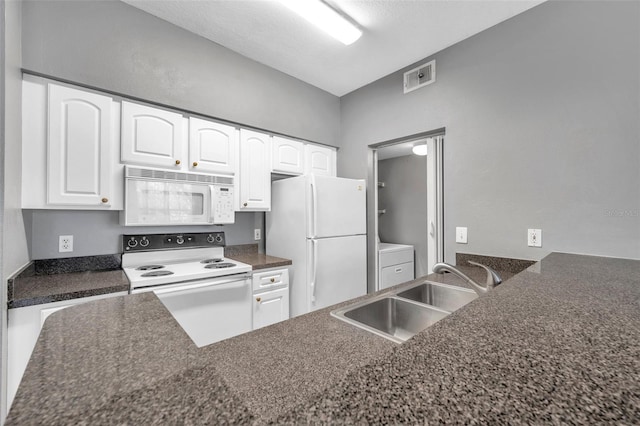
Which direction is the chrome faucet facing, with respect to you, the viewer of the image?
facing to the left of the viewer

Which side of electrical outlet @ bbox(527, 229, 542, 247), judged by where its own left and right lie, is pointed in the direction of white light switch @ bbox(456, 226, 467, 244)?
right

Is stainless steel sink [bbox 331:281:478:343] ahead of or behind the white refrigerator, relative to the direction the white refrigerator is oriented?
ahead

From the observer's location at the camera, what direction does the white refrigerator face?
facing the viewer and to the right of the viewer

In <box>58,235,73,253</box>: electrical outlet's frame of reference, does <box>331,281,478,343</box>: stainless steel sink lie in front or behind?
in front

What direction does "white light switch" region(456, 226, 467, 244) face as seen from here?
toward the camera

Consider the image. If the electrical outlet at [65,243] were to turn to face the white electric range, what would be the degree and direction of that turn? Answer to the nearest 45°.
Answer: approximately 45° to its left

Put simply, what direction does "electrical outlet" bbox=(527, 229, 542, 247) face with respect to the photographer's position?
facing the viewer

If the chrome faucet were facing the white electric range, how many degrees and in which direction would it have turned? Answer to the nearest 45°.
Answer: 0° — it already faces it

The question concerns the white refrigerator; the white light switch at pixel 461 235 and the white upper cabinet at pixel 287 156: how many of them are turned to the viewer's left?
0

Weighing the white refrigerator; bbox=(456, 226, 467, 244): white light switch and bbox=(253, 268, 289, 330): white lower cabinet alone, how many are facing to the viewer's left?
0
